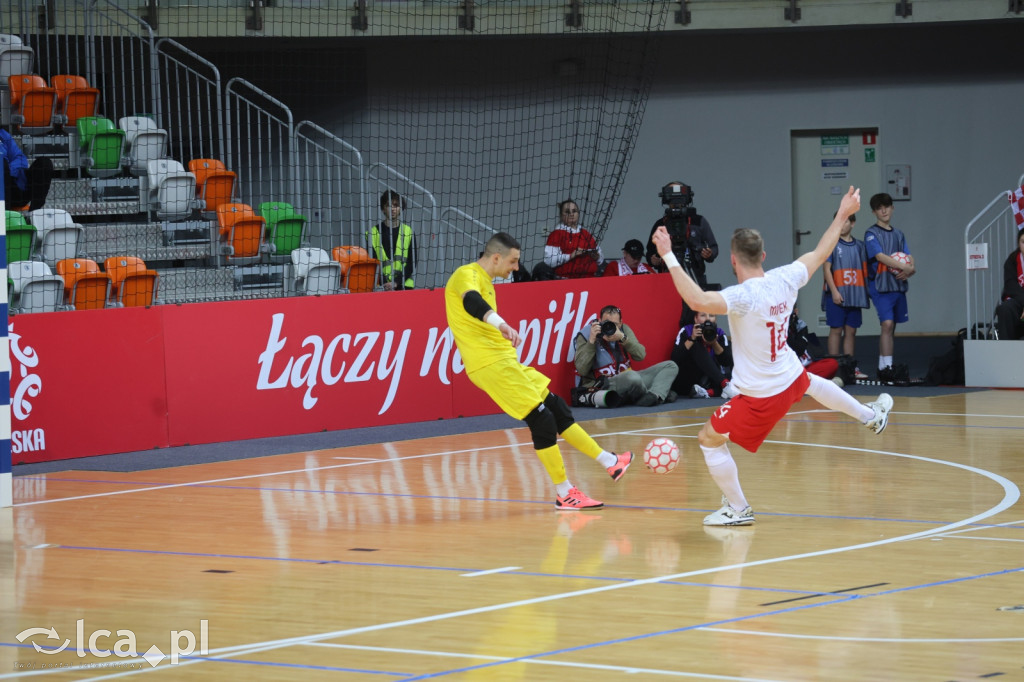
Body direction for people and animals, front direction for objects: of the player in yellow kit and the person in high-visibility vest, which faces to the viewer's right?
the player in yellow kit

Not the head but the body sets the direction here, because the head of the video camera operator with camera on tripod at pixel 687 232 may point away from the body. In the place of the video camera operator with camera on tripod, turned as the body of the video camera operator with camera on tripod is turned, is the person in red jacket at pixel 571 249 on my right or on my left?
on my right

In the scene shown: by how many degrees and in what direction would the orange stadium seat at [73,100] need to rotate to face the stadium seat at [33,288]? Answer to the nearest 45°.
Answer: approximately 45° to its right

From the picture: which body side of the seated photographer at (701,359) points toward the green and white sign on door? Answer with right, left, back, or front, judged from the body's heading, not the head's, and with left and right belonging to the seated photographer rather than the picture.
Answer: back

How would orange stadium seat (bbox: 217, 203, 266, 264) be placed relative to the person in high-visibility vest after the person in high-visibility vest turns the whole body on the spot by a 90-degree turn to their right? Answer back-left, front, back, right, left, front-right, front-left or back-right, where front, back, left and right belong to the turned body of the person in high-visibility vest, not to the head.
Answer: front

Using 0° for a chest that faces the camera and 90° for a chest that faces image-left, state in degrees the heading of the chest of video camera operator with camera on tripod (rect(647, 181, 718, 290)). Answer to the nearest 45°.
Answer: approximately 0°

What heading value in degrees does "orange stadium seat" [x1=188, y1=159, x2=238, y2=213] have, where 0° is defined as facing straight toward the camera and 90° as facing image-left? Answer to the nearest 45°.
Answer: approximately 315°

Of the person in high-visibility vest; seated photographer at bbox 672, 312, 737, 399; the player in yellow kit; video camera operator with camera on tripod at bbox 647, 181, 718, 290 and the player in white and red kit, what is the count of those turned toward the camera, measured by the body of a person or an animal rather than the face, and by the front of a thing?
3

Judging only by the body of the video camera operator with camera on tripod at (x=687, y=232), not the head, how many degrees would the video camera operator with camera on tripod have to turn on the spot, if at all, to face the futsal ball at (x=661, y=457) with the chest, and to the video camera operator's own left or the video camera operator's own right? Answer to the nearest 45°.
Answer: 0° — they already face it
